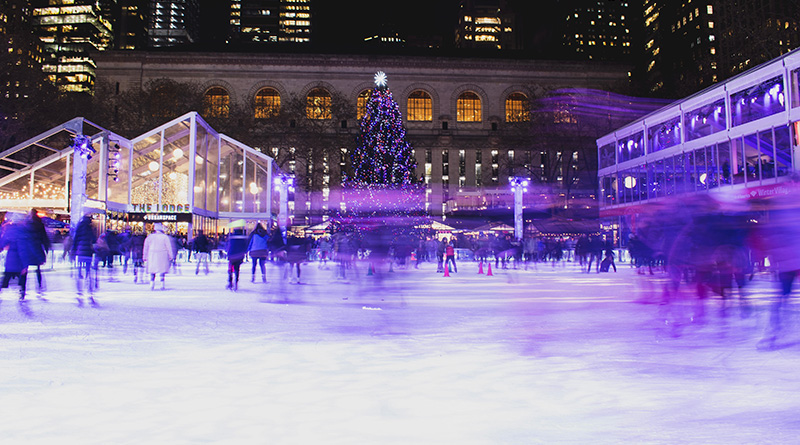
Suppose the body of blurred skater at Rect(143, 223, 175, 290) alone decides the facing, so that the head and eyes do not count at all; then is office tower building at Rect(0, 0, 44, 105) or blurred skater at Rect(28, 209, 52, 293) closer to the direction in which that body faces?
the office tower building

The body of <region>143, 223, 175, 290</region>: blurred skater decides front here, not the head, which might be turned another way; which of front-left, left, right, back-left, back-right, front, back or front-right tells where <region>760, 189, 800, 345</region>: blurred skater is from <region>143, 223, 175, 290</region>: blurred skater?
back-right

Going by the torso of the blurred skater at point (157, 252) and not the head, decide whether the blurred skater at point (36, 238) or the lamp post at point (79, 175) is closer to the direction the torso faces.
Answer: the lamp post

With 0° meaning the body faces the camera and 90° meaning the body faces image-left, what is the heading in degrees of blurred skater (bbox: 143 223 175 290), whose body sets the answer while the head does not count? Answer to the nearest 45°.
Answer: approximately 180°

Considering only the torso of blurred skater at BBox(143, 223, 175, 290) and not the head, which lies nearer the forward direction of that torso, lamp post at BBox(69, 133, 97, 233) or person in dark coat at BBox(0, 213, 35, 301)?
the lamp post

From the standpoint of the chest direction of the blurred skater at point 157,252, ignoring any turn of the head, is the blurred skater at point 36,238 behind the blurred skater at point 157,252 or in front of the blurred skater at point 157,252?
behind

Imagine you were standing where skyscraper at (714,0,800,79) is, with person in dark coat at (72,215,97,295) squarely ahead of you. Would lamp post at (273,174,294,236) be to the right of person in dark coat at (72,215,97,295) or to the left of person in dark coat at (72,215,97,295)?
right

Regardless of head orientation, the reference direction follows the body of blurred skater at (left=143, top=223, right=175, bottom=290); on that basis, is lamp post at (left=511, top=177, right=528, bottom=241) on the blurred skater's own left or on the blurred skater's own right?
on the blurred skater's own right

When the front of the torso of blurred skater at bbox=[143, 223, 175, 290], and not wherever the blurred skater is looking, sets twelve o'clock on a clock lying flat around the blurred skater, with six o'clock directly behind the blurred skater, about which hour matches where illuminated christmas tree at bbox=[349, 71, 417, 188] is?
The illuminated christmas tree is roughly at 1 o'clock from the blurred skater.

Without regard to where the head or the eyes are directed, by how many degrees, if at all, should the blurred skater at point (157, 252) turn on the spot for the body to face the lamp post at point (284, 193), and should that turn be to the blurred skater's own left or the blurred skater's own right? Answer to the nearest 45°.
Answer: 0° — they already face it

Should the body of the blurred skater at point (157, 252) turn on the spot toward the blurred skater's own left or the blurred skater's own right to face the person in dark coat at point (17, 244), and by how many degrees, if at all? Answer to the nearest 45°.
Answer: approximately 135° to the blurred skater's own left

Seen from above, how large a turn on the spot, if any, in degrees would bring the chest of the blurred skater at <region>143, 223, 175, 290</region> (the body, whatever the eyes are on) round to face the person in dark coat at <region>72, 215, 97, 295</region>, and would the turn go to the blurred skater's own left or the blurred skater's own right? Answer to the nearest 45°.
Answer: approximately 90° to the blurred skater's own left

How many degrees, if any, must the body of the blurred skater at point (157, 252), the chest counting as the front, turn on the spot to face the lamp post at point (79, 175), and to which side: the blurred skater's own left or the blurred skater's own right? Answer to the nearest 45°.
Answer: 0° — they already face it
